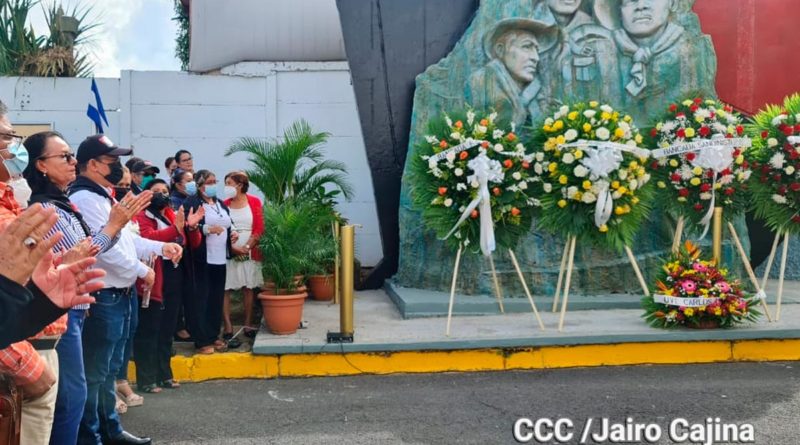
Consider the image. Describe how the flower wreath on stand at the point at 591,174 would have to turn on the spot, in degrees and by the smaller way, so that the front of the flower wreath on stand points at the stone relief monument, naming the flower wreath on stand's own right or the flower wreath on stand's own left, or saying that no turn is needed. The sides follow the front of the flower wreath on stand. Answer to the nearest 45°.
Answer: approximately 180°

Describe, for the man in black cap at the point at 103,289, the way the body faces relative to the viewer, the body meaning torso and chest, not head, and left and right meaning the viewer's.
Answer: facing to the right of the viewer

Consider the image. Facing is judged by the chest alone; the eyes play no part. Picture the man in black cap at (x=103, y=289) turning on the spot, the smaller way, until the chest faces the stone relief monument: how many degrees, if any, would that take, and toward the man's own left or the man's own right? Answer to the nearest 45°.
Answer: approximately 45° to the man's own left

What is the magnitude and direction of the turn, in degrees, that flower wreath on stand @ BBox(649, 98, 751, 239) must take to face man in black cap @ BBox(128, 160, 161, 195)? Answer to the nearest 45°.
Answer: approximately 45° to its right

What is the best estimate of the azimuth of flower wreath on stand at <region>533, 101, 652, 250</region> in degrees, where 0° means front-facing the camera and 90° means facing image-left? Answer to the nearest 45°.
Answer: approximately 0°

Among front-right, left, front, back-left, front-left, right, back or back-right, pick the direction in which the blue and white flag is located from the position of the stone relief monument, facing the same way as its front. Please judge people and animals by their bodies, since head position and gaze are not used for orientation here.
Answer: right

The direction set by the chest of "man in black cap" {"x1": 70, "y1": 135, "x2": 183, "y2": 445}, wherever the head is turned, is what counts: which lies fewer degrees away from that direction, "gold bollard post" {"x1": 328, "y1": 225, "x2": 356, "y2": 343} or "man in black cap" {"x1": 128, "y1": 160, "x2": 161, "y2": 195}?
the gold bollard post

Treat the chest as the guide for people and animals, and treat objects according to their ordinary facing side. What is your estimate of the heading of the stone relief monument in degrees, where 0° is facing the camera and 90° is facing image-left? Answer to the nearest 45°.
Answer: approximately 0°

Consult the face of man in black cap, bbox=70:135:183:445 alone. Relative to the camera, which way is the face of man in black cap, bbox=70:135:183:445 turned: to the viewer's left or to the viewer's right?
to the viewer's right

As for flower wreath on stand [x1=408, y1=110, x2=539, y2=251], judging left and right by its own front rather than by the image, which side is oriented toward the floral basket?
left
